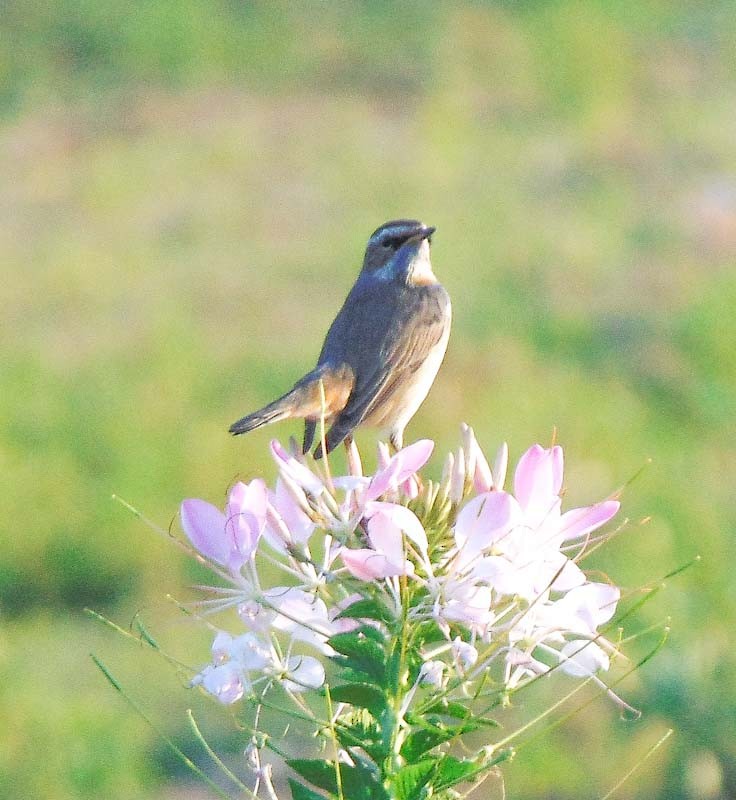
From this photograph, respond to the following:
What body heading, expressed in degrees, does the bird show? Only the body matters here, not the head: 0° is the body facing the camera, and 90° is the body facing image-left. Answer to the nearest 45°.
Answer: approximately 270°
